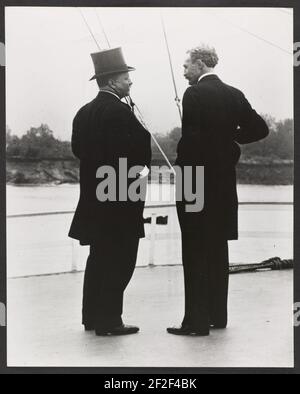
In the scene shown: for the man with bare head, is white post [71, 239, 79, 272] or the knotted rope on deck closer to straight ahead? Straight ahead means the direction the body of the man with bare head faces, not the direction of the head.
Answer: the white post

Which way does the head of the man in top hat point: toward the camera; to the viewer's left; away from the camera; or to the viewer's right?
to the viewer's right

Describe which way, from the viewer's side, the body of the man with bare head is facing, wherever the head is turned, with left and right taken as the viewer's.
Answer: facing away from the viewer and to the left of the viewer

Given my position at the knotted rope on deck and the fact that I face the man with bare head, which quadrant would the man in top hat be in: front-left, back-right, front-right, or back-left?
front-right

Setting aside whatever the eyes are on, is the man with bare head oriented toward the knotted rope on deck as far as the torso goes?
no

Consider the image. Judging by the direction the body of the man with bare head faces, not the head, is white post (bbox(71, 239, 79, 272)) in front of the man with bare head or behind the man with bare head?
in front

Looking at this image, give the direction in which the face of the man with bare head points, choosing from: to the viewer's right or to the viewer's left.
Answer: to the viewer's left

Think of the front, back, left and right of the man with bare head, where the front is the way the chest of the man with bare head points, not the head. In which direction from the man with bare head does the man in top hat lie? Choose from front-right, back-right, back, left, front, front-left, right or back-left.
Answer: front-left

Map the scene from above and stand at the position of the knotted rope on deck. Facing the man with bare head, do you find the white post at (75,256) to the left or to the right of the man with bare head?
right

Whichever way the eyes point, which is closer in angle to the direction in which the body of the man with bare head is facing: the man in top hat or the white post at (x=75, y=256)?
the white post
